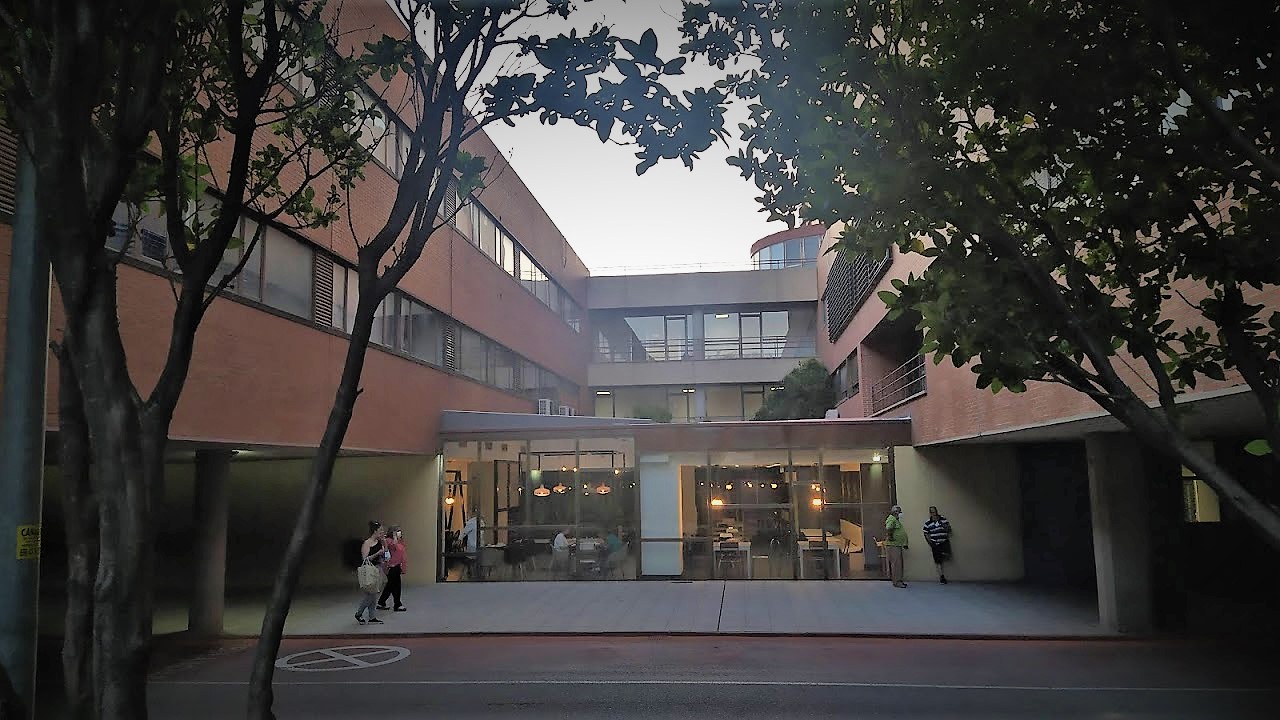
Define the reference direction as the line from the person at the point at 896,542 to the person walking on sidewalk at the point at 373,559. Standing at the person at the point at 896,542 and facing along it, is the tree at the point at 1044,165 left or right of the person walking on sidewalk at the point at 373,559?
left

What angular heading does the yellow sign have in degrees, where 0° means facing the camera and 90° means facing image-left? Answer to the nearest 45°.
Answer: approximately 0°

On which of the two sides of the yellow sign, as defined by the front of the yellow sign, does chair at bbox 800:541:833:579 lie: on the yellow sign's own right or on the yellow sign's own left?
on the yellow sign's own left

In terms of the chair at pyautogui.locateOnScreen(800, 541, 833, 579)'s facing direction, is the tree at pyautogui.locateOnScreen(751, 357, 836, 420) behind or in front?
in front

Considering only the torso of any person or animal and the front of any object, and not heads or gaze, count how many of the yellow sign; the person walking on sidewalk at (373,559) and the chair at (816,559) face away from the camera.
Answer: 1

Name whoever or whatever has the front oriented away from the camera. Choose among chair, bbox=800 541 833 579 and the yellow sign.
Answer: the chair

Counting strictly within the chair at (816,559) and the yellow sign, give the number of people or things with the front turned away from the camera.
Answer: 1

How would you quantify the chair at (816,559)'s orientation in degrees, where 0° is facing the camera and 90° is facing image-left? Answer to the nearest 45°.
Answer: approximately 180°
